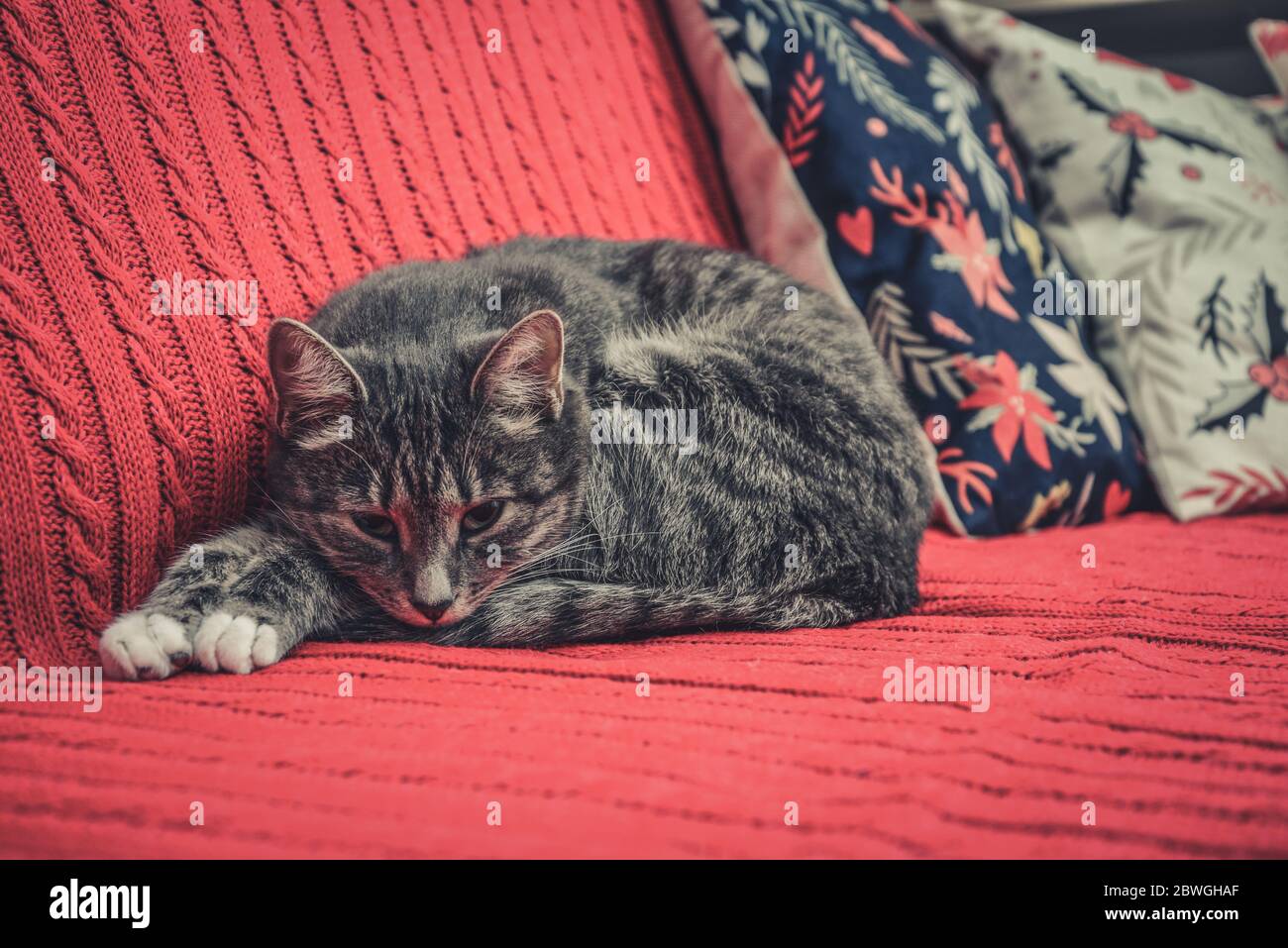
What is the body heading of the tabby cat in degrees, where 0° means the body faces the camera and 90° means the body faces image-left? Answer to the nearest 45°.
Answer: approximately 45°

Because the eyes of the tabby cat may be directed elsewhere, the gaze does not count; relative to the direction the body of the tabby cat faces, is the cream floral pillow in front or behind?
behind
